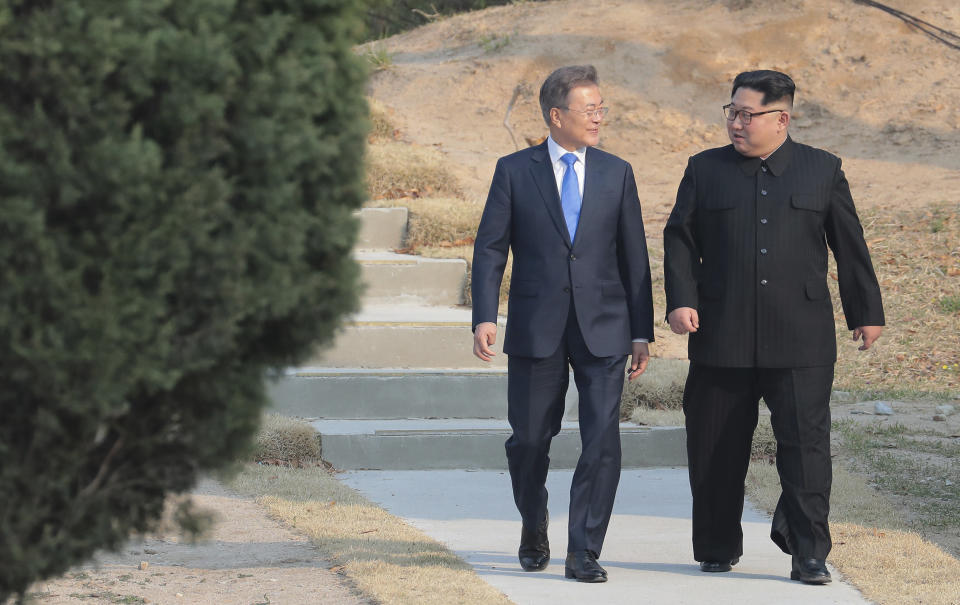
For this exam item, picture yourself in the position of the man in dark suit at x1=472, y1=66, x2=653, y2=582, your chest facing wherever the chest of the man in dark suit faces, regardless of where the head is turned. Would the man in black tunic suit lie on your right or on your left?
on your left

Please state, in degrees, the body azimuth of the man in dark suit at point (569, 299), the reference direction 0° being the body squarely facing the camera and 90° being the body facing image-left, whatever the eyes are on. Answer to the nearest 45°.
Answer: approximately 0°

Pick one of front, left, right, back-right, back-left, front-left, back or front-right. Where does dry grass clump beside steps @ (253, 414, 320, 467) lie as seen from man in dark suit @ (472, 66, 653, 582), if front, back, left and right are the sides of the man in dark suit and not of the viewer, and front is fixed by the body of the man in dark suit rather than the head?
back-right

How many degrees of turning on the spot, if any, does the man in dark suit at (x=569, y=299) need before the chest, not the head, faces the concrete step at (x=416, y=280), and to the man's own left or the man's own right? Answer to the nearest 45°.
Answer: approximately 180°

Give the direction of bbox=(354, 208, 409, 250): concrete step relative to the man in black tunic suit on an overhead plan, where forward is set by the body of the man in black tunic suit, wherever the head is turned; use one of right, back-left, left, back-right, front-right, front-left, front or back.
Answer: back-right

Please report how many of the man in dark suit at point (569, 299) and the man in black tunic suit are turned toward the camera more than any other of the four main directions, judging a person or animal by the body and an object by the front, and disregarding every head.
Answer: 2

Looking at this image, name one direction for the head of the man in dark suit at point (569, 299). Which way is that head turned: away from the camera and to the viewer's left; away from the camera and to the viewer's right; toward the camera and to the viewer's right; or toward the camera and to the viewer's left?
toward the camera and to the viewer's right

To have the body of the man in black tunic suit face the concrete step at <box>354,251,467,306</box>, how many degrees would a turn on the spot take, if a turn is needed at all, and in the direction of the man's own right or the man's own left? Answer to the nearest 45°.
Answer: approximately 135° to the man's own right

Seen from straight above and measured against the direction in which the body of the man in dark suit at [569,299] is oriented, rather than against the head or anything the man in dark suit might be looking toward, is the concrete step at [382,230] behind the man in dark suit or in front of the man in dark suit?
behind

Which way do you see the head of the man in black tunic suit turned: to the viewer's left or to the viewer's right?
to the viewer's left
